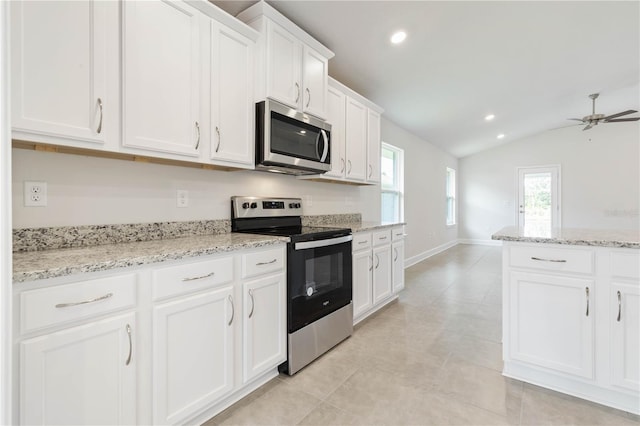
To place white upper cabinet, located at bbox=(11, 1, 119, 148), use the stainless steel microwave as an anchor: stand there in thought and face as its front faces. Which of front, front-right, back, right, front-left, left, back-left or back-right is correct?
right

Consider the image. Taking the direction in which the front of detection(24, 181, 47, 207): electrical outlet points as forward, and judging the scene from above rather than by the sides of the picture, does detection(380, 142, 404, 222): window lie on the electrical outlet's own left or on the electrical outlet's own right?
on the electrical outlet's own left

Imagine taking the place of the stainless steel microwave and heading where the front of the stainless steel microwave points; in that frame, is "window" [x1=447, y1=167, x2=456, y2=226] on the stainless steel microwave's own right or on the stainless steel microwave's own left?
on the stainless steel microwave's own left

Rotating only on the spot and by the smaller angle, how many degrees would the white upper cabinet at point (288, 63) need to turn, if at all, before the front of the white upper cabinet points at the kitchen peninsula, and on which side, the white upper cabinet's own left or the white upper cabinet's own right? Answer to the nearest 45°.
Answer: approximately 45° to the white upper cabinet's own left

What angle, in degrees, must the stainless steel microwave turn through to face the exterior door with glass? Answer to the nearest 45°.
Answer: approximately 90° to its left

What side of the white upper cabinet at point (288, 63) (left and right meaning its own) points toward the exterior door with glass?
left

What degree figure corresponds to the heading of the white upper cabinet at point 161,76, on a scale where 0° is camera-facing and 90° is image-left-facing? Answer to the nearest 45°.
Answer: approximately 315°

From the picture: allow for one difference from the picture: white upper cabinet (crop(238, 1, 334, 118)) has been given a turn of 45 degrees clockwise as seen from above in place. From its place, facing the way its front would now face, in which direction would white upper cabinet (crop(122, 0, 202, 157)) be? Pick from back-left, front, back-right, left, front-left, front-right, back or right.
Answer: front-right

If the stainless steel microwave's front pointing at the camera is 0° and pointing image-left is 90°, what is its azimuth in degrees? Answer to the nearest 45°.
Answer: approximately 315°

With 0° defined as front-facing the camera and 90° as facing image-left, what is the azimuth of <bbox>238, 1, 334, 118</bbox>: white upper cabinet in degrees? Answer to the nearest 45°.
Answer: approximately 315°
